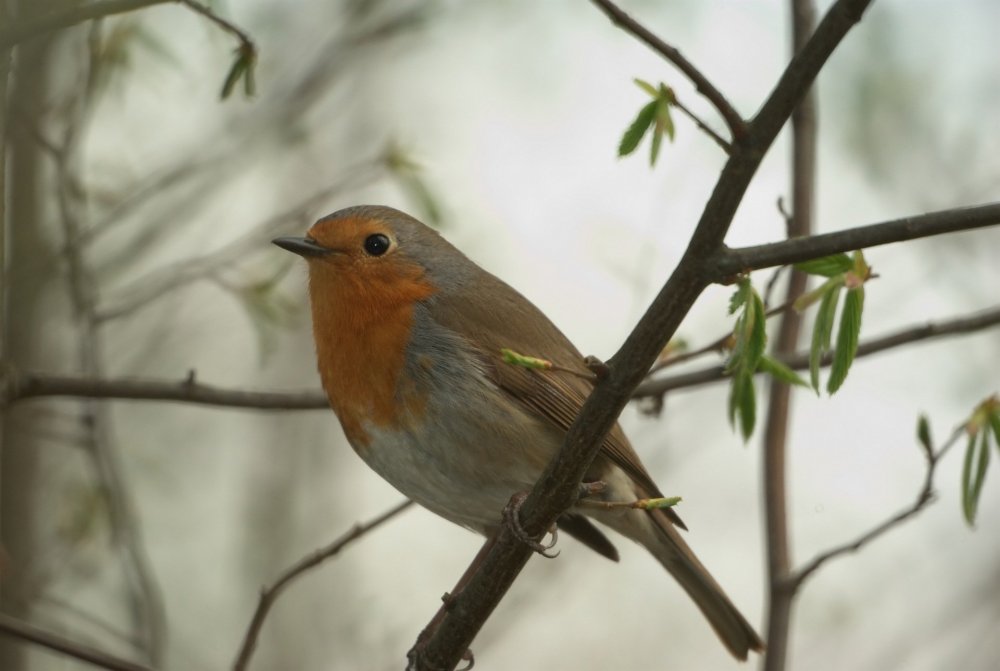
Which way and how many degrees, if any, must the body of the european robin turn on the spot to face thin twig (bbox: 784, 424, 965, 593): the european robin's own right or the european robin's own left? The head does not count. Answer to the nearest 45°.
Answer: approximately 180°

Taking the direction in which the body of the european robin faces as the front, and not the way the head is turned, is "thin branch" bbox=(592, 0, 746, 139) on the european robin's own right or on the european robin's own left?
on the european robin's own left

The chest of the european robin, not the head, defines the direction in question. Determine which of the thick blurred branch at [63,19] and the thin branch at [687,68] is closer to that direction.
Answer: the thick blurred branch

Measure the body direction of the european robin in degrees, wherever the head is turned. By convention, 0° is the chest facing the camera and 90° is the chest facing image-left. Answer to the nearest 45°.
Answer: approximately 90°

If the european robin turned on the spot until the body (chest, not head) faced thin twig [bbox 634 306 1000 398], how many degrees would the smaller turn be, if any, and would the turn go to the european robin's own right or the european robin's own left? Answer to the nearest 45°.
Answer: approximately 180°

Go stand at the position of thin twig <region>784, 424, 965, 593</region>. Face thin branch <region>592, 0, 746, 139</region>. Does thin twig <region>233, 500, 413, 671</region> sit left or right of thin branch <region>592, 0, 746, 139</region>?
right
